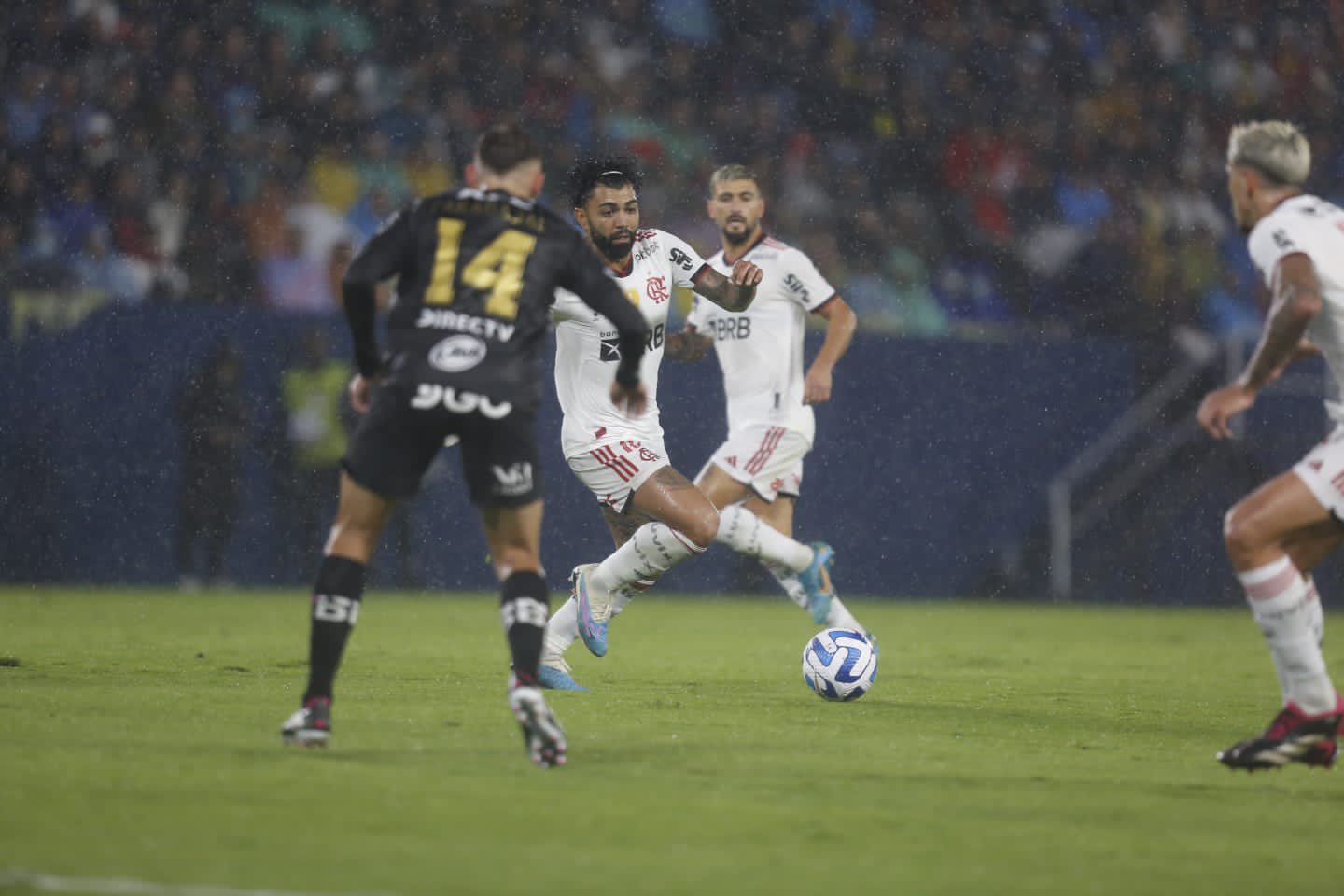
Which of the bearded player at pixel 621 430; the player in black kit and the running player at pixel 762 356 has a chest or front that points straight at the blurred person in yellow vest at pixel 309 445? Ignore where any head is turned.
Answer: the player in black kit

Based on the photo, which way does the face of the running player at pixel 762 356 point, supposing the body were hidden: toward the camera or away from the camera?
toward the camera

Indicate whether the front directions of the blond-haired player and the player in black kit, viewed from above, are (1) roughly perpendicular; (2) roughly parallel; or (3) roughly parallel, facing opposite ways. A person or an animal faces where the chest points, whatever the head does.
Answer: roughly perpendicular

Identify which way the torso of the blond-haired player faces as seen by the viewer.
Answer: to the viewer's left

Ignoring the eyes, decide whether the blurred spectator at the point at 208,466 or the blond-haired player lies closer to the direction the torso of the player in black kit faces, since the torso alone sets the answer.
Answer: the blurred spectator

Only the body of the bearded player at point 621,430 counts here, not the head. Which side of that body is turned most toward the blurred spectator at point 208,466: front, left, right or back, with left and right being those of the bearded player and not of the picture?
back

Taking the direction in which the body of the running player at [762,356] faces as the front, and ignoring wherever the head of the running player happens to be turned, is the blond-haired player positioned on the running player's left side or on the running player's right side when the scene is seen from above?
on the running player's left side

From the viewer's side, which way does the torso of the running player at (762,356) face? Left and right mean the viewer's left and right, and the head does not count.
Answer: facing the viewer and to the left of the viewer

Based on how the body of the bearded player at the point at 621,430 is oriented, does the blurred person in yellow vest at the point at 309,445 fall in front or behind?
behind

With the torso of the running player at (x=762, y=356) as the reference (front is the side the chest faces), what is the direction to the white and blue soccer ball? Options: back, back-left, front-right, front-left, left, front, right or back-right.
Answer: front-left

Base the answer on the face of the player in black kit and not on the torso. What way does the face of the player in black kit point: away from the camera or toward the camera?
away from the camera

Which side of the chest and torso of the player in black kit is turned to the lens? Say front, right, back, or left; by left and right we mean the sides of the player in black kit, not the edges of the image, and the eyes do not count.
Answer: back

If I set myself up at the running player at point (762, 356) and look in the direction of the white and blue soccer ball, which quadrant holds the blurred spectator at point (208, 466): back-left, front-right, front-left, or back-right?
back-right

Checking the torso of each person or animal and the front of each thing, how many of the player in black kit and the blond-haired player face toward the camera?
0
